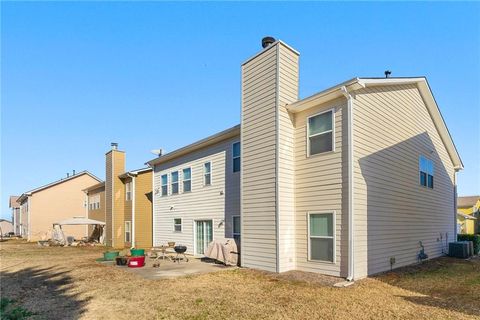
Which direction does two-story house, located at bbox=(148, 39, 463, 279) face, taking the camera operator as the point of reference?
facing away from the viewer and to the right of the viewer
